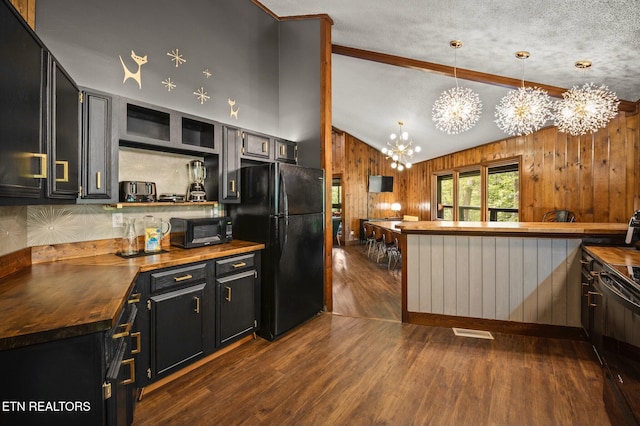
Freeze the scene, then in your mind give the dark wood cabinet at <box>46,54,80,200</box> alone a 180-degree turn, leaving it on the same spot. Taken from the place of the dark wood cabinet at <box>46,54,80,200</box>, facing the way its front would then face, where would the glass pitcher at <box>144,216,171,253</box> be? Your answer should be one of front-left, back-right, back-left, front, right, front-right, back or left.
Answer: right

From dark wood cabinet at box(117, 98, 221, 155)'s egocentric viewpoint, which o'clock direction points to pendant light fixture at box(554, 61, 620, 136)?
The pendant light fixture is roughly at 11 o'clock from the dark wood cabinet.

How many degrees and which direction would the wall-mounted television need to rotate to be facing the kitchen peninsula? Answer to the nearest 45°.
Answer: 0° — it already faces it

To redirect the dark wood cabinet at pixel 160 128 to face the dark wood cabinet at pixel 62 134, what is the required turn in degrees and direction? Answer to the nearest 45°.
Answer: approximately 90° to its right

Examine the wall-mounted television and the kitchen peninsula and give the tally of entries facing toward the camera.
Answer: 2

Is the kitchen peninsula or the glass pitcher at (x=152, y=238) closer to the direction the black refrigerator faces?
the kitchen peninsula

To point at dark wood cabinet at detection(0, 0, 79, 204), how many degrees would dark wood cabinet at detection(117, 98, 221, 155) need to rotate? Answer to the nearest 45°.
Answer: approximately 90° to its right

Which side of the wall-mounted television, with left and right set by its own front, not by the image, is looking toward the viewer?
front

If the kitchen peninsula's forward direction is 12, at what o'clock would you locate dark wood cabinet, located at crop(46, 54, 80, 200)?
The dark wood cabinet is roughly at 1 o'clock from the kitchen peninsula.
